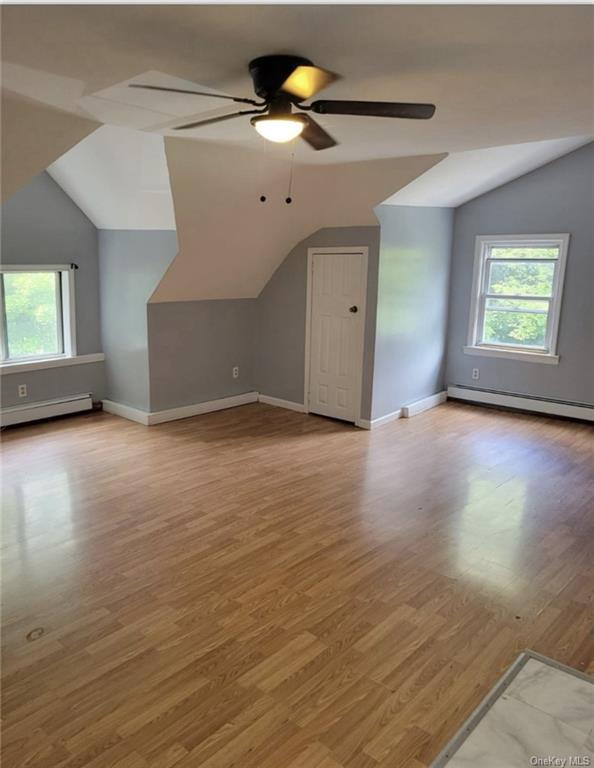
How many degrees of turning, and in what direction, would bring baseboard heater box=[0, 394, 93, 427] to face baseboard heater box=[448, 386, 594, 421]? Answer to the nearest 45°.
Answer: approximately 45° to its left

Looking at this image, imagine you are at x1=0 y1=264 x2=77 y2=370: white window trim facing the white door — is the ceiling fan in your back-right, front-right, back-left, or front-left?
front-right

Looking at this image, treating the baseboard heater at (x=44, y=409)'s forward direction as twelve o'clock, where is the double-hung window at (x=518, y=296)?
The double-hung window is roughly at 11 o'clock from the baseboard heater.

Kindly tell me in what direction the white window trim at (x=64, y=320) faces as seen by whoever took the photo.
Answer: facing the viewer and to the right of the viewer

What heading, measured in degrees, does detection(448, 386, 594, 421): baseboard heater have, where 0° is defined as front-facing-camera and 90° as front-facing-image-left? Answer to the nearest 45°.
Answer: approximately 45°

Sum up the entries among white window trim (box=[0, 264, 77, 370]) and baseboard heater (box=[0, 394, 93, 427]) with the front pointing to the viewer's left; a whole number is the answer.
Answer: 0

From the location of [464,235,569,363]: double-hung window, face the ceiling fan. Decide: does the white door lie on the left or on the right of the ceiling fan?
right

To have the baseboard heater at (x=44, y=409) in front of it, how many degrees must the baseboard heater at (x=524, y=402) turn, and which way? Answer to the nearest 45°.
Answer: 0° — it already faces it

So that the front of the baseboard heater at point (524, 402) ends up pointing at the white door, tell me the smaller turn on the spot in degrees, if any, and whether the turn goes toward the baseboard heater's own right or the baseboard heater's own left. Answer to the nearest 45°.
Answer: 0° — it already faces it

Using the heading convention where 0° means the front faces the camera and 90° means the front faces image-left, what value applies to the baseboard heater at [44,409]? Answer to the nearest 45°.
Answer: approximately 315°

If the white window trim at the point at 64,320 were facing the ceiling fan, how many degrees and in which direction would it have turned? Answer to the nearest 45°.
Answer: approximately 45° to its right

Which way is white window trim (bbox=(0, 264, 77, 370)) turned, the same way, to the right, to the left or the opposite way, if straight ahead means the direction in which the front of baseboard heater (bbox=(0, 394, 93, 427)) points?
the same way
